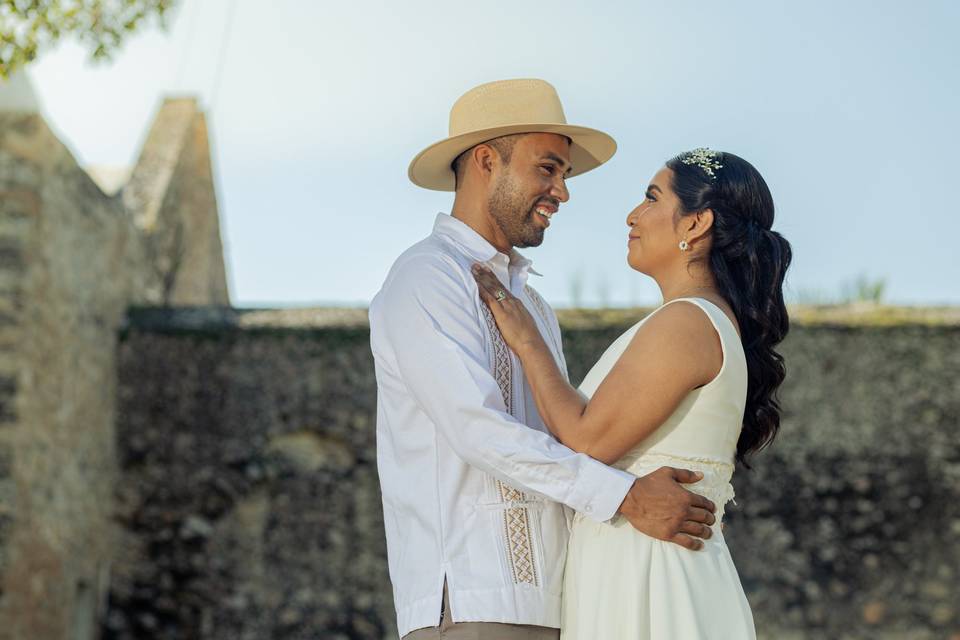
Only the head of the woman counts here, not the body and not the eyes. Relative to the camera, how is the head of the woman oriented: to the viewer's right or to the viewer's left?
to the viewer's left

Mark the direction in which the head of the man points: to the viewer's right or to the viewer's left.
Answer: to the viewer's right

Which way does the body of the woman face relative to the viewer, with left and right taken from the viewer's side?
facing to the left of the viewer
